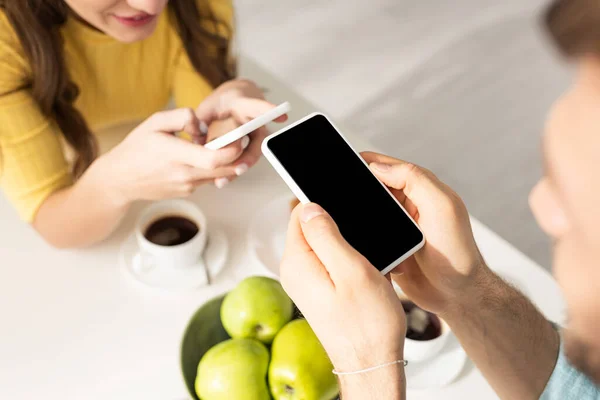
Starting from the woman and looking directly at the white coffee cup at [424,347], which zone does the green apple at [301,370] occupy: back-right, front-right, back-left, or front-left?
front-right

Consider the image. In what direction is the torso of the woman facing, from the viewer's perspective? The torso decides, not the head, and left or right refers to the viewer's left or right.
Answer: facing the viewer and to the right of the viewer

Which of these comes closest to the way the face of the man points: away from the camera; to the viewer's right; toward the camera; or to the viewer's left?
to the viewer's left

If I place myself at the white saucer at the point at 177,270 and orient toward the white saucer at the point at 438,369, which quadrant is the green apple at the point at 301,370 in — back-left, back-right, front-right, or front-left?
front-right

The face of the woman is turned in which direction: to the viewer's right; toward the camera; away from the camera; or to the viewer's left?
toward the camera
